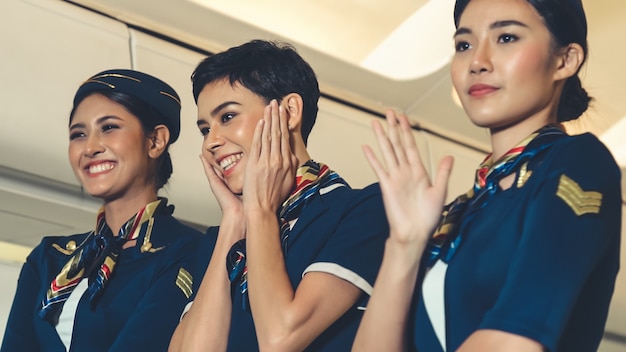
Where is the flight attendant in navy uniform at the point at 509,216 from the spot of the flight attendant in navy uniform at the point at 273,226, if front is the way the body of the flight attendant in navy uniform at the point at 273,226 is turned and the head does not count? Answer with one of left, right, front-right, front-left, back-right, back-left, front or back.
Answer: left

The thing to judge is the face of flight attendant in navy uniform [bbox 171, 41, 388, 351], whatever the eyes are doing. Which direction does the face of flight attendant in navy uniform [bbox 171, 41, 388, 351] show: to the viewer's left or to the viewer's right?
to the viewer's left

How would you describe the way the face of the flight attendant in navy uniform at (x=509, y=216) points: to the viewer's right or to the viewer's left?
to the viewer's left

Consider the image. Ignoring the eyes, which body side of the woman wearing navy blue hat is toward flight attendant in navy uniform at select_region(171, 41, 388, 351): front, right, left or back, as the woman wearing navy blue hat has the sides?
left

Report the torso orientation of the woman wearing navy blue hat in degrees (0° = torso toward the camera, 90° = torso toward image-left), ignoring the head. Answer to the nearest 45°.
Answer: approximately 45°

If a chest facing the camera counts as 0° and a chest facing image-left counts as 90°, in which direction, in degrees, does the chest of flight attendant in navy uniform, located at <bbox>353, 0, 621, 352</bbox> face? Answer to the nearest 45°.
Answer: approximately 45°

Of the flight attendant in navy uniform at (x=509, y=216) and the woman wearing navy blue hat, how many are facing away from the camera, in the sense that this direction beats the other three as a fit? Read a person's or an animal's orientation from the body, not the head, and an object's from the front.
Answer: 0

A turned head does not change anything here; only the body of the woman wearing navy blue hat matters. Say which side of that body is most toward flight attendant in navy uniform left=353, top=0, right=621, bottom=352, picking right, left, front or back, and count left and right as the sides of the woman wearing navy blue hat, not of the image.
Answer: left

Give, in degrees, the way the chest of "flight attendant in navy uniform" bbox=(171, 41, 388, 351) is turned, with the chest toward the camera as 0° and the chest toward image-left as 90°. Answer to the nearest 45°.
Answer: approximately 45°

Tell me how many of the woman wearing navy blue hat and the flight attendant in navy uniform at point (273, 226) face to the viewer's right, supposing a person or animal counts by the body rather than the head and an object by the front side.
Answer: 0
